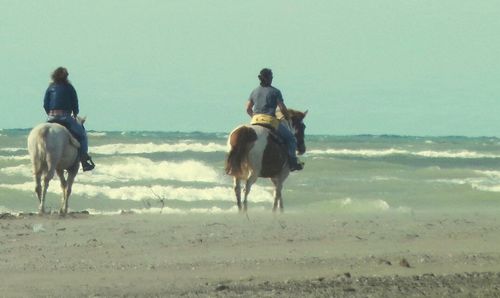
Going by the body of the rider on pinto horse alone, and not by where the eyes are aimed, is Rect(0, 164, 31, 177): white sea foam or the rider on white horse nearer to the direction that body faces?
the white sea foam

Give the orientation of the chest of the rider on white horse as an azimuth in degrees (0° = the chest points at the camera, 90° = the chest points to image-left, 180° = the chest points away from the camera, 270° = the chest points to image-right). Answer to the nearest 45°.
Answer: approximately 225°

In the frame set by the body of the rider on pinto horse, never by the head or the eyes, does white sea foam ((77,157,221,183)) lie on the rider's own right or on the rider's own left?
on the rider's own left

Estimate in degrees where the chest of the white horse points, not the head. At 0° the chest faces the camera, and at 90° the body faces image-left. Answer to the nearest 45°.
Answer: approximately 225°

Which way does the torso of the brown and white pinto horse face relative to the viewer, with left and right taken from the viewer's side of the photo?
facing away from the viewer and to the right of the viewer

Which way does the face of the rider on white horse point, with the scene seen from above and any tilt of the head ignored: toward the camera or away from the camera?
away from the camera

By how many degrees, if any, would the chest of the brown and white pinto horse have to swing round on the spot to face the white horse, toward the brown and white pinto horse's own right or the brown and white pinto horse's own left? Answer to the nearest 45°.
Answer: approximately 135° to the brown and white pinto horse's own left

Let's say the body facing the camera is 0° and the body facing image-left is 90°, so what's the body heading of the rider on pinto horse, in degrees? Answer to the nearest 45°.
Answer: approximately 225°

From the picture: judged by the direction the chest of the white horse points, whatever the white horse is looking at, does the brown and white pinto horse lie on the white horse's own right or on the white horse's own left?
on the white horse's own right

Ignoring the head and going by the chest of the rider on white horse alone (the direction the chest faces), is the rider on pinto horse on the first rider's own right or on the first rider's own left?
on the first rider's own right
